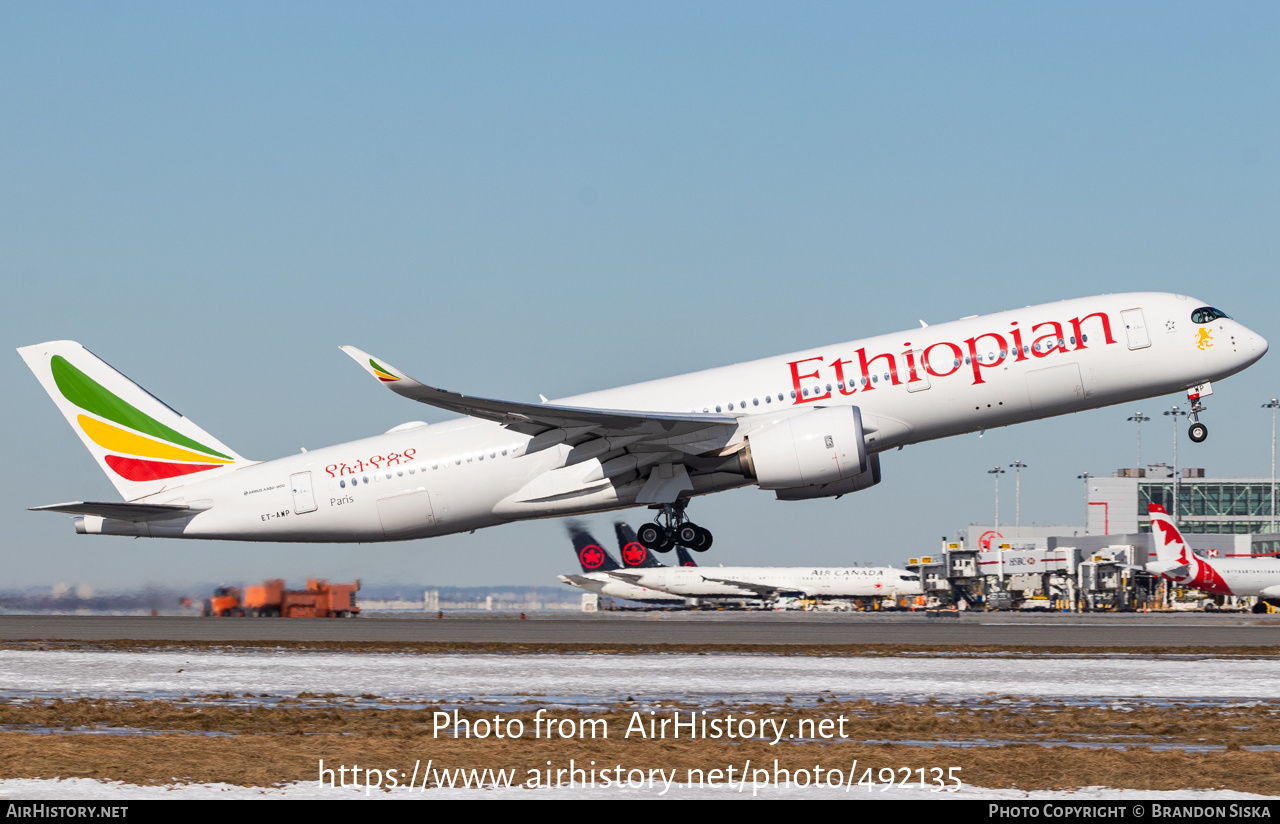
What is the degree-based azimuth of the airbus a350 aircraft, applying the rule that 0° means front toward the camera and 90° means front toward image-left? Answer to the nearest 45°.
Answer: approximately 270°
